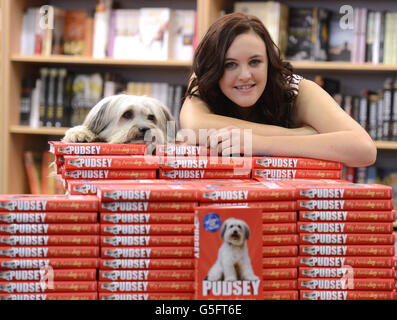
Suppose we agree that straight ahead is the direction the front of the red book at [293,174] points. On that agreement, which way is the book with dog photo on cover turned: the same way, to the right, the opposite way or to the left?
the same way

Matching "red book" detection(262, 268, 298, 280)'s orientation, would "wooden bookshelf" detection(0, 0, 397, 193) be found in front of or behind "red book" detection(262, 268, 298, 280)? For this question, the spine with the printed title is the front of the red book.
behind

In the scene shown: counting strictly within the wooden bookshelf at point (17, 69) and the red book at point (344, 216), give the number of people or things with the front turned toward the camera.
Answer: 2

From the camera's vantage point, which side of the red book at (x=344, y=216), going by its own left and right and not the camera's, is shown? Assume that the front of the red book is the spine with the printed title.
front

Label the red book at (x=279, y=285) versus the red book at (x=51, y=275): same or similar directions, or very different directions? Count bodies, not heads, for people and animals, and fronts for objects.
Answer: same or similar directions

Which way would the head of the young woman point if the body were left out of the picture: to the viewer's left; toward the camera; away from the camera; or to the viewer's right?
toward the camera

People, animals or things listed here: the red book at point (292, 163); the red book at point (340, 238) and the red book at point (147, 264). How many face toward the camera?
3

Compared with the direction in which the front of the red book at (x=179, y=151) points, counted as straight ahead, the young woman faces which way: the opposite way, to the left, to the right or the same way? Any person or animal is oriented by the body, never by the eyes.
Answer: the same way

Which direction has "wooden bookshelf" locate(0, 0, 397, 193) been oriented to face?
toward the camera

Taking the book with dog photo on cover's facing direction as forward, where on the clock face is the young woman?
The young woman is roughly at 6 o'clock from the book with dog photo on cover.

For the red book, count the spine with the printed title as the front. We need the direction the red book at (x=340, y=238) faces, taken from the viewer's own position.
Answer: facing the viewer

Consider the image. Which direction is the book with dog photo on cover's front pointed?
toward the camera

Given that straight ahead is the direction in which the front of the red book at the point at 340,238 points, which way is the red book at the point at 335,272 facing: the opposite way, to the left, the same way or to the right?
the same way
